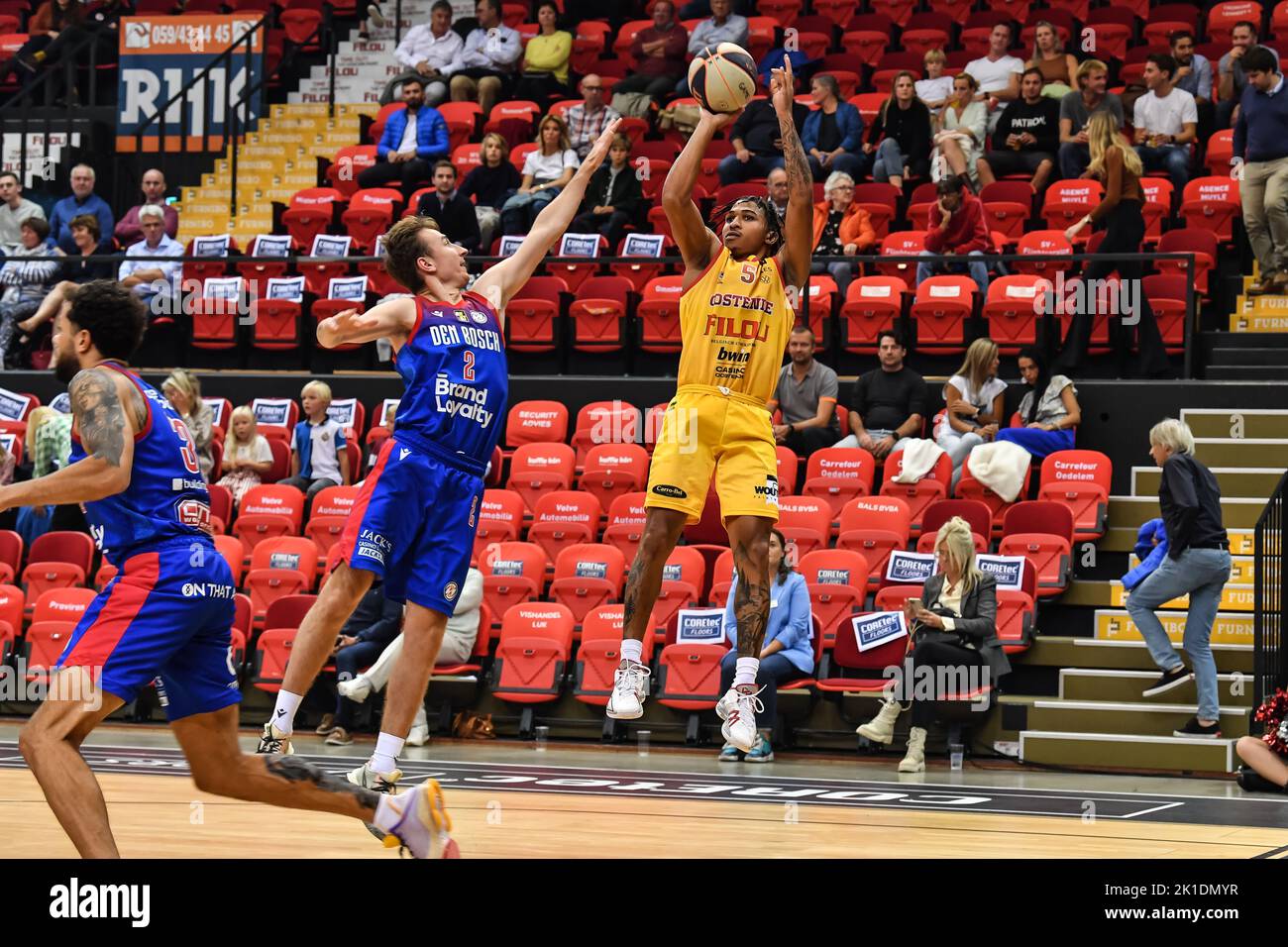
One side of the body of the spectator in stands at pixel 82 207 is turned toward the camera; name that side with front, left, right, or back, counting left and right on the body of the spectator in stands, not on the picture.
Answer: front

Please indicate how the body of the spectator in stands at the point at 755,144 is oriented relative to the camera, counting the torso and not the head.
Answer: toward the camera

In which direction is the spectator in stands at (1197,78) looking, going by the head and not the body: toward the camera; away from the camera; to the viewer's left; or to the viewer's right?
toward the camera

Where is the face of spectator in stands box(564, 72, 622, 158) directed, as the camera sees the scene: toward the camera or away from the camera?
toward the camera

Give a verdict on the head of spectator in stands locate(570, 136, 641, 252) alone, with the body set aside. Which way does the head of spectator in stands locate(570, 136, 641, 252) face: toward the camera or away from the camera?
toward the camera

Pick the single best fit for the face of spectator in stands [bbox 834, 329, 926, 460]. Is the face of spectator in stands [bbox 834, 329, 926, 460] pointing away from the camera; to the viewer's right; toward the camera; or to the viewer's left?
toward the camera

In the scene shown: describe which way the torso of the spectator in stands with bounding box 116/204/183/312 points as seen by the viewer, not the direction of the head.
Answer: toward the camera

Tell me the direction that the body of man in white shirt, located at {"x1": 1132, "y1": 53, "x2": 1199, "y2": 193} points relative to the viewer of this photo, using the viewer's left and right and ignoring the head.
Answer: facing the viewer and to the left of the viewer

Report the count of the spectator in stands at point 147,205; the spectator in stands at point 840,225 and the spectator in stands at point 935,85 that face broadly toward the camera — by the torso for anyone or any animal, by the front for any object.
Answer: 3

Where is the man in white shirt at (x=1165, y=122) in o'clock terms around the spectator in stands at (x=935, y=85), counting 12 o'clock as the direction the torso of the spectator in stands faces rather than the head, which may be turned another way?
The man in white shirt is roughly at 10 o'clock from the spectator in stands.

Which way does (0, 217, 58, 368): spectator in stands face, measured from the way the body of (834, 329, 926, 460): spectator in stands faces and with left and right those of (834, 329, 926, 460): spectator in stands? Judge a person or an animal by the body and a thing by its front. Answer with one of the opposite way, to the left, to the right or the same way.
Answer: the same way
